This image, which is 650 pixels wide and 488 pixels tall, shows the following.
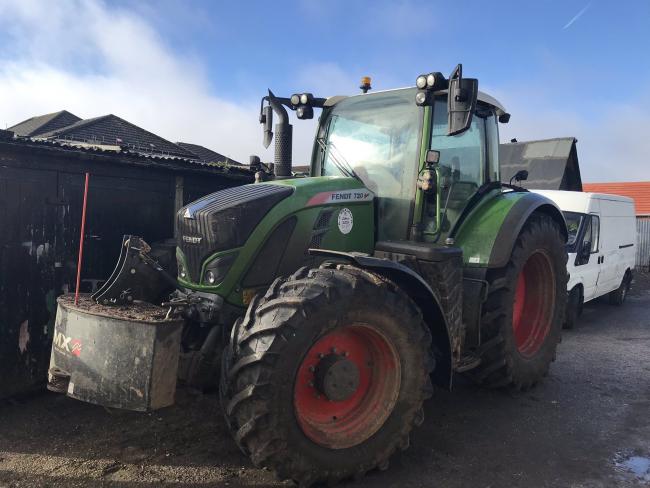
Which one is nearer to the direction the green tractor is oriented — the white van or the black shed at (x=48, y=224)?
the black shed

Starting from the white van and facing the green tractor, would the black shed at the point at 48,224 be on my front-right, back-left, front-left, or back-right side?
front-right

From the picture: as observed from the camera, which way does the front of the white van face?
facing the viewer and to the left of the viewer

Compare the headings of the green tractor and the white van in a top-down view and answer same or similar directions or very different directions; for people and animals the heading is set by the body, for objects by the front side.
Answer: same or similar directions

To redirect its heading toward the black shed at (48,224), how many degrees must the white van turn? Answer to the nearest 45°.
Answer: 0° — it already faces it

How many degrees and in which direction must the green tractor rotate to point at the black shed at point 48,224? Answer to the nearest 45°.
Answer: approximately 45° to its right

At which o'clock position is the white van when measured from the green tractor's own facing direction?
The white van is roughly at 6 o'clock from the green tractor.

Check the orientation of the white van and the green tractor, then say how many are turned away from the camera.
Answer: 0

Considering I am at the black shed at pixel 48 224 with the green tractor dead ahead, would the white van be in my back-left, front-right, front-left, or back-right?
front-left

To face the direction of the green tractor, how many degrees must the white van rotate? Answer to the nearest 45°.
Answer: approximately 45° to its left
